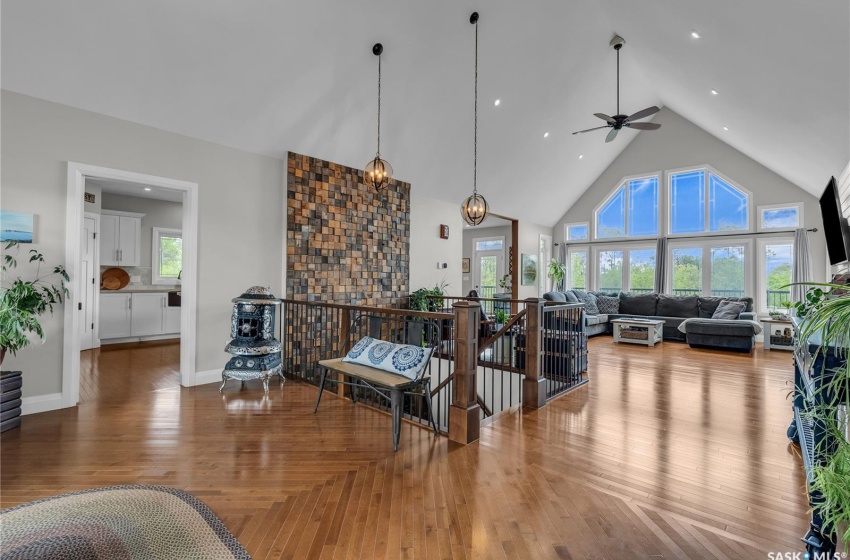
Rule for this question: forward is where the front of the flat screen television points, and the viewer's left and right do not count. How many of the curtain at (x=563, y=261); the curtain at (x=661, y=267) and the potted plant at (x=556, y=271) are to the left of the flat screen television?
0

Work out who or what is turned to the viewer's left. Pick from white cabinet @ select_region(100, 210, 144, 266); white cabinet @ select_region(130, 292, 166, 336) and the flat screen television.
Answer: the flat screen television

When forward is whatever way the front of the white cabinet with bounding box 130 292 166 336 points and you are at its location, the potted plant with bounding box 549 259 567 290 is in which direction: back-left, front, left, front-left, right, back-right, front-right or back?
left

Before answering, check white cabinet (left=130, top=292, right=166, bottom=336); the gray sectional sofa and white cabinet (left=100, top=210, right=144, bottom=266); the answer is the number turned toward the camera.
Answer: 3

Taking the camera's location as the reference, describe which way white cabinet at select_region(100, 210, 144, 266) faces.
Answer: facing the viewer

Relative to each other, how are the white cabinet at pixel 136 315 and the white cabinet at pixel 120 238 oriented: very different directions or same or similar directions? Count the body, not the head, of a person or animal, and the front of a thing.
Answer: same or similar directions

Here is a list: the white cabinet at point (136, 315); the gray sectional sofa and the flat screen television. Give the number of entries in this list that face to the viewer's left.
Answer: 1

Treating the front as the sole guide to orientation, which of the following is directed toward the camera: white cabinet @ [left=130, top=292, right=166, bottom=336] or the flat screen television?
the white cabinet

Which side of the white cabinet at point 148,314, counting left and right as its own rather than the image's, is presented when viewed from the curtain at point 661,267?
left

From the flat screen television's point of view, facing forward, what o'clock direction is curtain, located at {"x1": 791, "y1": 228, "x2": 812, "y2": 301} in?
The curtain is roughly at 3 o'clock from the flat screen television.

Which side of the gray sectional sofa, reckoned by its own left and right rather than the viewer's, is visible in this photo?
front

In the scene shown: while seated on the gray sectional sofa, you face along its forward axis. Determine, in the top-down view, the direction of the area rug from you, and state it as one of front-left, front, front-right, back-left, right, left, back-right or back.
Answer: front

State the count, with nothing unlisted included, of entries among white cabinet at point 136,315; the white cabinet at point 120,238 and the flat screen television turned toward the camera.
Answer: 2

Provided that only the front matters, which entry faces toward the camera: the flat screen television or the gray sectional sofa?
the gray sectional sofa
